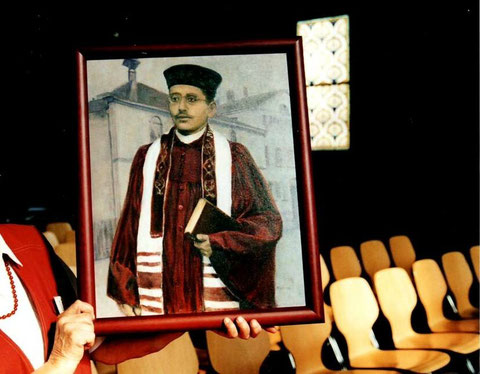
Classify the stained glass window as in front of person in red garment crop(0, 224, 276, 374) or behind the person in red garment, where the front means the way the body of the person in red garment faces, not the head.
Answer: behind

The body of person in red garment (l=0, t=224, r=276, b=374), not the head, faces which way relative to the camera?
toward the camera
